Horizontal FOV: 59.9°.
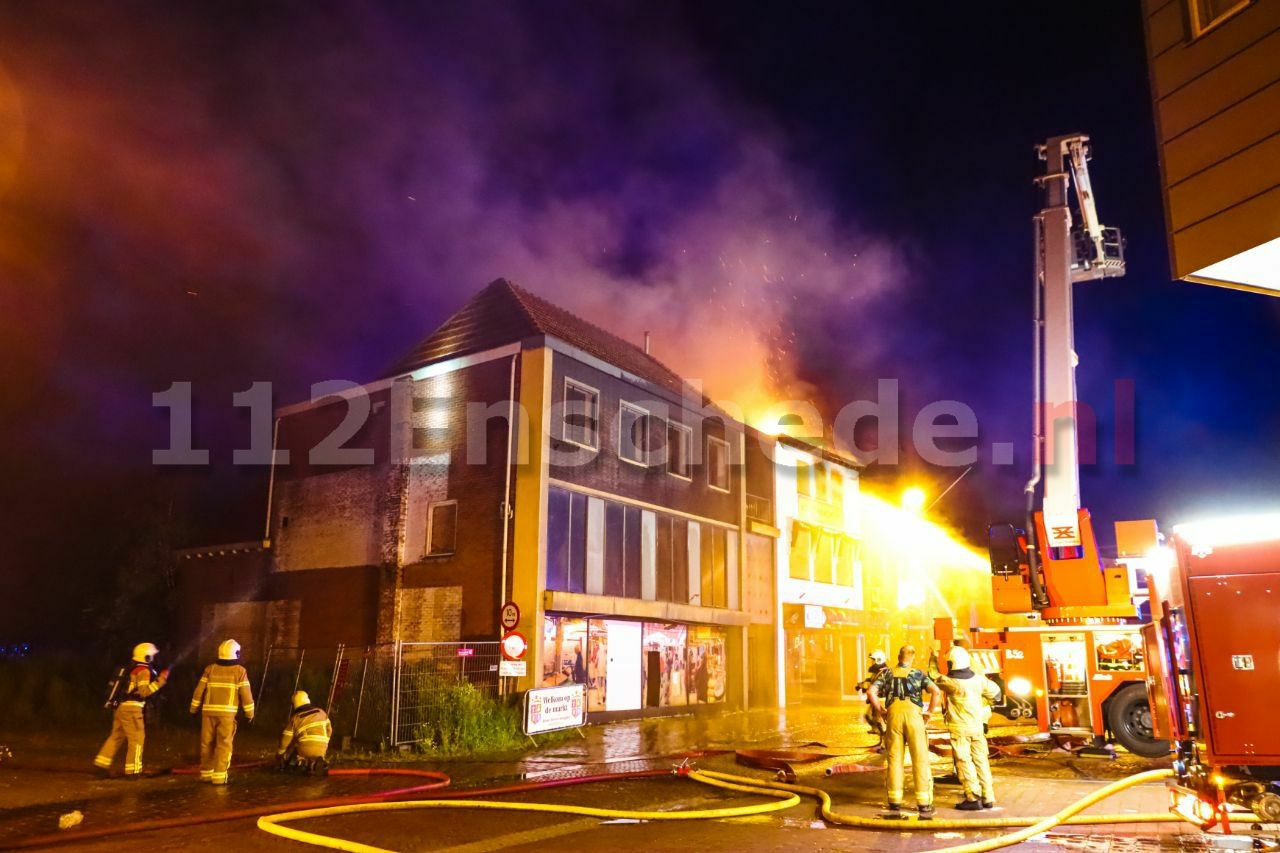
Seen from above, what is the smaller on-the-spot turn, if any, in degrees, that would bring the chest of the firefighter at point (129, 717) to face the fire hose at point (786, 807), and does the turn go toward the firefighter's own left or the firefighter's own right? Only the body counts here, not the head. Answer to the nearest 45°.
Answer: approximately 90° to the firefighter's own right

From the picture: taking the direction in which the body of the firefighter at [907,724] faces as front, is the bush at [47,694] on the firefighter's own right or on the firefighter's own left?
on the firefighter's own left

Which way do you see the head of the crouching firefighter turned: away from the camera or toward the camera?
away from the camera

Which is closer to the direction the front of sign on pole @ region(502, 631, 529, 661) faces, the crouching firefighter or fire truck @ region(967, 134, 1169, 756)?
the crouching firefighter

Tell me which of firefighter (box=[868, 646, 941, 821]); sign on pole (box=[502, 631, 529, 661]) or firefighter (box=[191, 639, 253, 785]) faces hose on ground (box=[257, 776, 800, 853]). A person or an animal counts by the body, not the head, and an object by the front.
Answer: the sign on pole

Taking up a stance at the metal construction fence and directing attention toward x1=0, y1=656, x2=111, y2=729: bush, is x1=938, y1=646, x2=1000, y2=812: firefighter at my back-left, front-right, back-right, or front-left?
back-left

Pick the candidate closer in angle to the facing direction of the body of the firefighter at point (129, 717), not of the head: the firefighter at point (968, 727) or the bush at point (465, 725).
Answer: the bush

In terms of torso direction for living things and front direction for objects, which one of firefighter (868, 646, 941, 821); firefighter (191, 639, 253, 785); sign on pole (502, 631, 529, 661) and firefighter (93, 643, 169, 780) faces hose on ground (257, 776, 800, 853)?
the sign on pole

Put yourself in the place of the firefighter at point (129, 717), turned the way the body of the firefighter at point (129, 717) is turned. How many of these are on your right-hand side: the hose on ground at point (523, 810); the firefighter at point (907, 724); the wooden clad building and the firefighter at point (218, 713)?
4

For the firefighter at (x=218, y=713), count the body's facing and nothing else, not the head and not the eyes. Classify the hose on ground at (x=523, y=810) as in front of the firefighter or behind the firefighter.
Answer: behind

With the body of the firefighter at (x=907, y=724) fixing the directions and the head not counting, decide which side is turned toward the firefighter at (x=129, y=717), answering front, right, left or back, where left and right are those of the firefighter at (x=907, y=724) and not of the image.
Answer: left

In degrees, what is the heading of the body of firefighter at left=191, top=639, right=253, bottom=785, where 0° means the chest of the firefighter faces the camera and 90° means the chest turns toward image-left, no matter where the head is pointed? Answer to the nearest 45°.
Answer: approximately 180°

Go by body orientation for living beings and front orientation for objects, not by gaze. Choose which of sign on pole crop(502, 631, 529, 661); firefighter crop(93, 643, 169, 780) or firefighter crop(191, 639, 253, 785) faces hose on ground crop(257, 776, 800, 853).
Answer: the sign on pole

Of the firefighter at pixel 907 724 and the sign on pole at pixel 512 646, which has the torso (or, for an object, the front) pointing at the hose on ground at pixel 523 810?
the sign on pole

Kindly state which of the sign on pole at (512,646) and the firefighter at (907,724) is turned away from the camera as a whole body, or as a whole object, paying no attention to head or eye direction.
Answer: the firefighter
